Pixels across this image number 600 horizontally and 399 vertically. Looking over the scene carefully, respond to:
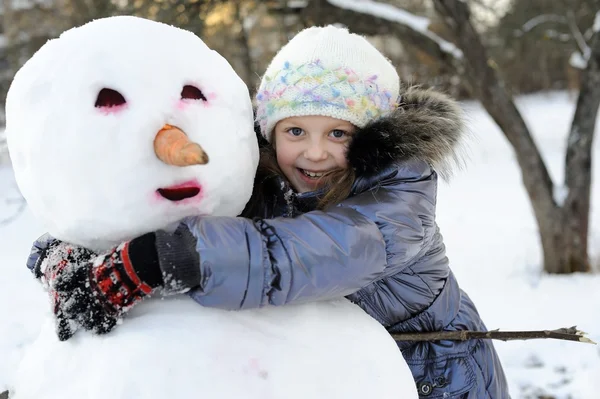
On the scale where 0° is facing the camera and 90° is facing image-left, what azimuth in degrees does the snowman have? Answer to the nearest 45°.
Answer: approximately 315°

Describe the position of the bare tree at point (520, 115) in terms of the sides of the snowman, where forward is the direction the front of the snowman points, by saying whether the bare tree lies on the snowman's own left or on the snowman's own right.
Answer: on the snowman's own left
